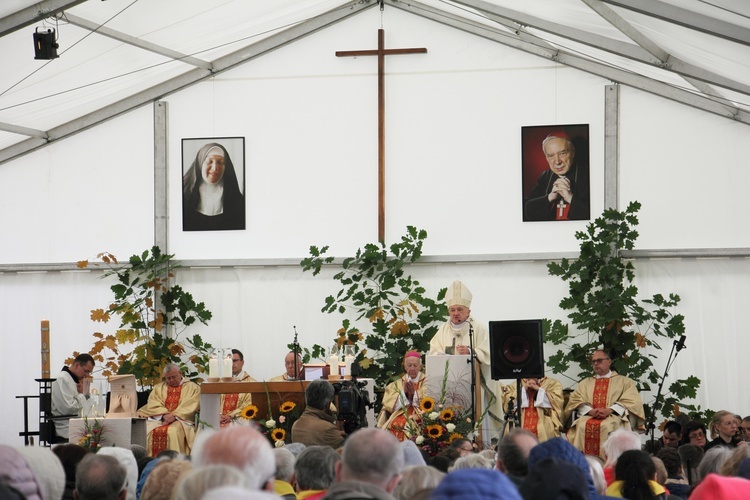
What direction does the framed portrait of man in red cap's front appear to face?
toward the camera

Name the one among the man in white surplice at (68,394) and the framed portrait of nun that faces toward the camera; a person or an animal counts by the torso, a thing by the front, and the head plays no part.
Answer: the framed portrait of nun

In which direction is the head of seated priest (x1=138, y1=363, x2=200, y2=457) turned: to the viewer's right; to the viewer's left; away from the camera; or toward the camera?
toward the camera

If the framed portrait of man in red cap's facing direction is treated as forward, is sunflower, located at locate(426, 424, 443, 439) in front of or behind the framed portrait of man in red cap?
in front

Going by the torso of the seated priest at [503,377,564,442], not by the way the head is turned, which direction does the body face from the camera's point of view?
toward the camera

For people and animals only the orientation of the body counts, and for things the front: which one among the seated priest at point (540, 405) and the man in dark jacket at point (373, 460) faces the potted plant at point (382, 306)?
the man in dark jacket

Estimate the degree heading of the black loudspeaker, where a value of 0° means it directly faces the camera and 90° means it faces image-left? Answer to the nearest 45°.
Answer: approximately 0°

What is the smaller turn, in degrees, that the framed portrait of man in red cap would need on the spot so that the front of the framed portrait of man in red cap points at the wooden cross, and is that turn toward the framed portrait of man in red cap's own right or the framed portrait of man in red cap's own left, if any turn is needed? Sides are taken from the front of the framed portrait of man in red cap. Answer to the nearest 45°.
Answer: approximately 90° to the framed portrait of man in red cap's own right

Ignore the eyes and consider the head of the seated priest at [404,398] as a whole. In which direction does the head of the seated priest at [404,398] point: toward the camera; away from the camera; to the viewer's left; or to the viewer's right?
toward the camera

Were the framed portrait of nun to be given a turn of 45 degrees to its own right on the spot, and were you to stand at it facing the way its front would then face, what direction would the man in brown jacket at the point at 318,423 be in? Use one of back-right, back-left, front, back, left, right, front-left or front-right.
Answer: front-left

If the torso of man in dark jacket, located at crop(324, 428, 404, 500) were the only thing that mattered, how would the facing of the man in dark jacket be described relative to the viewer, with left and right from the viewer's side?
facing away from the viewer

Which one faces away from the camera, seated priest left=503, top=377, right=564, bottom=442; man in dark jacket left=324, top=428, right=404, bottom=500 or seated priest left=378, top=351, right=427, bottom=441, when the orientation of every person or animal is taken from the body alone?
the man in dark jacket

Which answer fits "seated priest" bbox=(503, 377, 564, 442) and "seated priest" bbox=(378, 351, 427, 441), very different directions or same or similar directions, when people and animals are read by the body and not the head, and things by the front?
same or similar directions

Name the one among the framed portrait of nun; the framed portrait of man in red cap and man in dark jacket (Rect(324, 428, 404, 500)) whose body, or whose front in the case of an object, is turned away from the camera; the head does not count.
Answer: the man in dark jacket

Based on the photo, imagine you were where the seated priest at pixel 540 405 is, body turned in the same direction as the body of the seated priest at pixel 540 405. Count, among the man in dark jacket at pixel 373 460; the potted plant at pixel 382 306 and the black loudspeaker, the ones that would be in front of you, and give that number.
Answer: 2

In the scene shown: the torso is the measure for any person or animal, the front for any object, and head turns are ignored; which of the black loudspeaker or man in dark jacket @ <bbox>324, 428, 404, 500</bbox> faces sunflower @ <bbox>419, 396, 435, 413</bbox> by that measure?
the man in dark jacket

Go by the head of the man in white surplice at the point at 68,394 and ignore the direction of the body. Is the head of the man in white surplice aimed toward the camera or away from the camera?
toward the camera

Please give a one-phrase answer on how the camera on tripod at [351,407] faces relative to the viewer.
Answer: facing away from the viewer and to the right of the viewer

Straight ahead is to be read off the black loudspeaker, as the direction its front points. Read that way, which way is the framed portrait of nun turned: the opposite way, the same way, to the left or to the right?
the same way

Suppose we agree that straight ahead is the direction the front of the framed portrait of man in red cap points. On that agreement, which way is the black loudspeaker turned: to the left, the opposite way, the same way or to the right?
the same way

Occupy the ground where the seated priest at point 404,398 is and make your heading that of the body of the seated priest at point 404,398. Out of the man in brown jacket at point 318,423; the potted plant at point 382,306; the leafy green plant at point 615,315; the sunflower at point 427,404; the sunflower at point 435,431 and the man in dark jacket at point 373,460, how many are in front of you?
4

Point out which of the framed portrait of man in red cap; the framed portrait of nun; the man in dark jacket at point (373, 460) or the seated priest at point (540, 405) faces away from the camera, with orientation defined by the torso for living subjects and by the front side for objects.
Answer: the man in dark jacket
